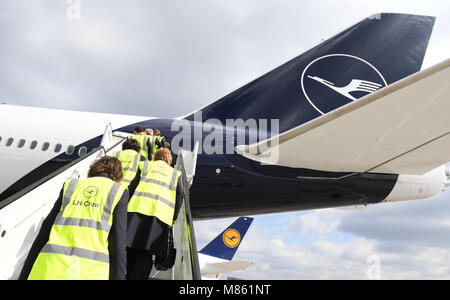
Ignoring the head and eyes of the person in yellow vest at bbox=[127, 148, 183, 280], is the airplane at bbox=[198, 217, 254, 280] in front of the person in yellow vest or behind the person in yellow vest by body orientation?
in front

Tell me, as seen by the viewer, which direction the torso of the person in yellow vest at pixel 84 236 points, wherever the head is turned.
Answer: away from the camera

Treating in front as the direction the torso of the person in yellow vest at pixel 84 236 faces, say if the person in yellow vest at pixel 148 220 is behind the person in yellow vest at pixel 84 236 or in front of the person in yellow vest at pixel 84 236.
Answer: in front

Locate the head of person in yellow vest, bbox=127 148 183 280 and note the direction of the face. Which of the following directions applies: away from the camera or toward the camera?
away from the camera

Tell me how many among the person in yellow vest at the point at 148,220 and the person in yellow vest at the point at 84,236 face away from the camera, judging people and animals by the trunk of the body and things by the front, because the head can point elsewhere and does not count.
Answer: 2

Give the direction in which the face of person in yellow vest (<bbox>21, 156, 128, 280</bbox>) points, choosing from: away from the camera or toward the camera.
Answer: away from the camera

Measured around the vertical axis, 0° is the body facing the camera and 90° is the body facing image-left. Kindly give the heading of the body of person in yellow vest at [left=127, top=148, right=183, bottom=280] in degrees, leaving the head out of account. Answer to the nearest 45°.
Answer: approximately 180°
